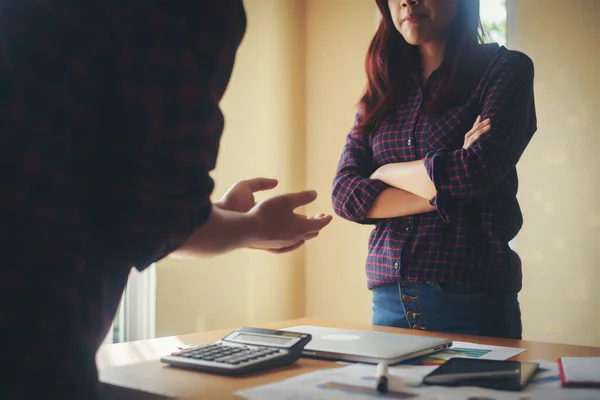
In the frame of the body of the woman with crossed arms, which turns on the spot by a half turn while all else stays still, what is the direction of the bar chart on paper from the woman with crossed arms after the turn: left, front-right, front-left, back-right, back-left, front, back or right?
back-right

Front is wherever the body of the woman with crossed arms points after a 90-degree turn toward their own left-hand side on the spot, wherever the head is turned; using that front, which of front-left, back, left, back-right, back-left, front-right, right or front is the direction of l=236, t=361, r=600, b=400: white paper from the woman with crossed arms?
front-right

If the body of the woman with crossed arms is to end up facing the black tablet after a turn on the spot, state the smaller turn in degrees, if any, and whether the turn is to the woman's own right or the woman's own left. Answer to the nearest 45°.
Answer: approximately 45° to the woman's own left

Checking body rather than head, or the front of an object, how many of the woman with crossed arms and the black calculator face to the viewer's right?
0

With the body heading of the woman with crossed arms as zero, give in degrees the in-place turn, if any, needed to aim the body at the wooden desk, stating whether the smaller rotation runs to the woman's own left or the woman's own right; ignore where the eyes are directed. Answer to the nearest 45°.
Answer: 0° — they already face it

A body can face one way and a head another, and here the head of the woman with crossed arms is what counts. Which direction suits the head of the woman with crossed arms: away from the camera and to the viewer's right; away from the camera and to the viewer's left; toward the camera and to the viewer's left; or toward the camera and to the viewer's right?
toward the camera and to the viewer's left

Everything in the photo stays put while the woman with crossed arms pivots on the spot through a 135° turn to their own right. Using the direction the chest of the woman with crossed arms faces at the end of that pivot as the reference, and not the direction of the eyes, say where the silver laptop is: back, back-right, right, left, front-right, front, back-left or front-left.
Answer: back

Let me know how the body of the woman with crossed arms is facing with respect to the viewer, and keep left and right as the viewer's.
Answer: facing the viewer and to the left of the viewer

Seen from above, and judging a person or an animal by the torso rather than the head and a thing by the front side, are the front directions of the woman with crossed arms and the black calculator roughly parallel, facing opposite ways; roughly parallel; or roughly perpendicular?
roughly parallel
